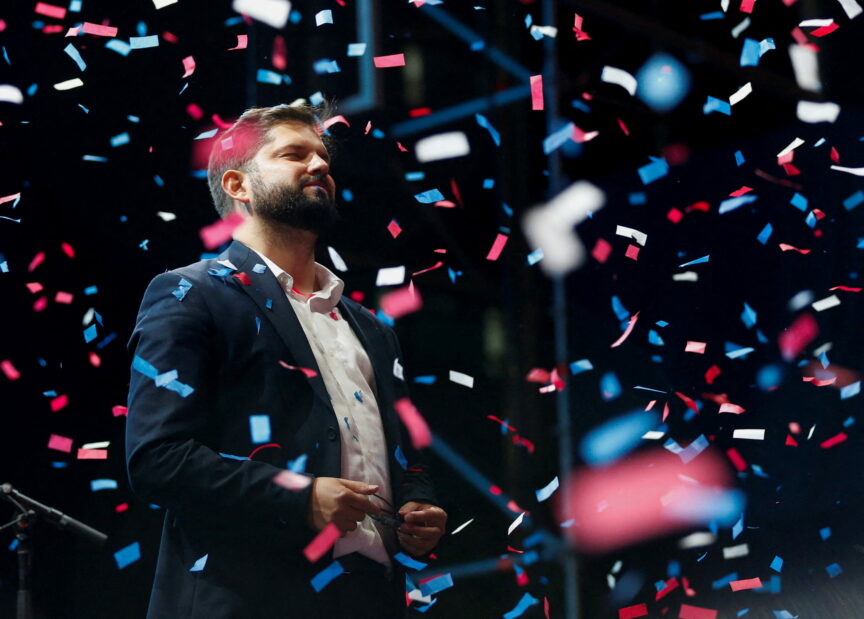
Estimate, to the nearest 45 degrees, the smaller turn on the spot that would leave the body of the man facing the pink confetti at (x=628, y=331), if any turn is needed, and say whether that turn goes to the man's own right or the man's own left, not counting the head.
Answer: approximately 90° to the man's own left

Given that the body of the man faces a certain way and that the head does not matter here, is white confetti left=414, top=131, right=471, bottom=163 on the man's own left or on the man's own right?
on the man's own left

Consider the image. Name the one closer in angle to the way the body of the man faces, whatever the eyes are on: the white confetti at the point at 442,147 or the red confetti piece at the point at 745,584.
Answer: the red confetti piece

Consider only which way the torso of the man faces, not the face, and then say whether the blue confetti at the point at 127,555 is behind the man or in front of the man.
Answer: behind

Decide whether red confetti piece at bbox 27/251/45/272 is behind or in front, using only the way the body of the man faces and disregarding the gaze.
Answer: behind
